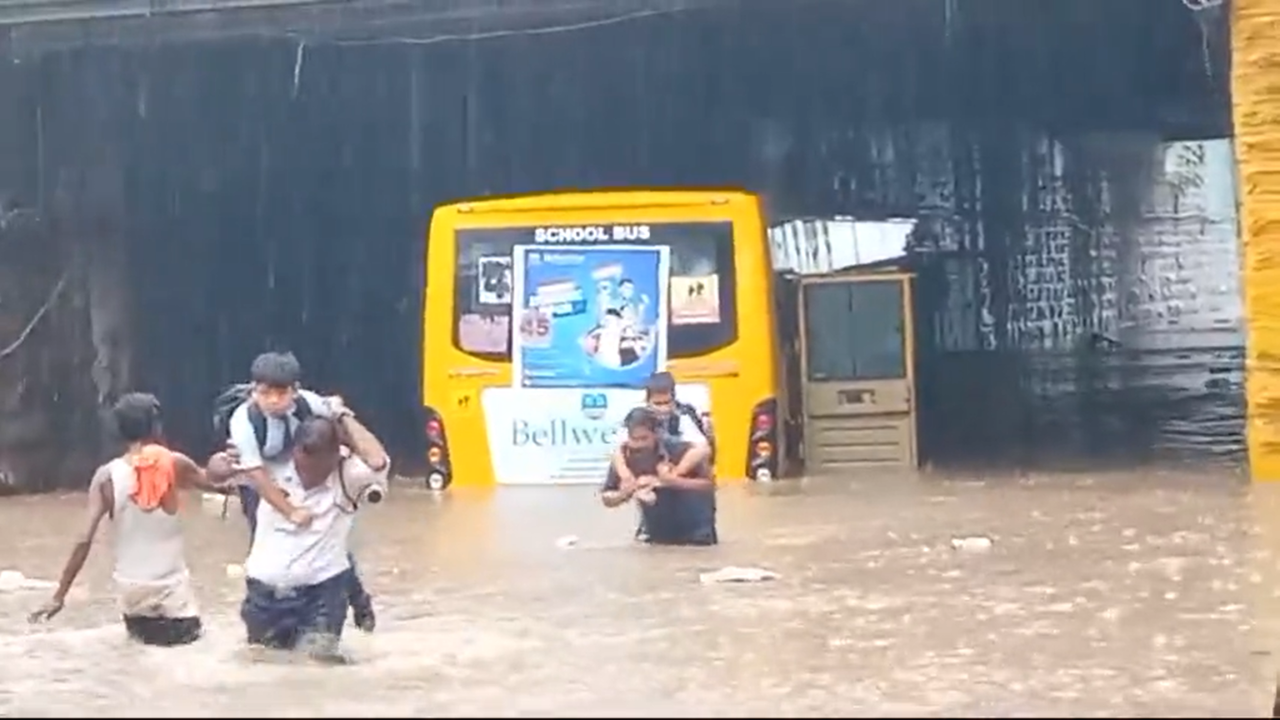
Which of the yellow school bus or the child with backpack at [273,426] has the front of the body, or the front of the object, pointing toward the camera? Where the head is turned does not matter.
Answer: the child with backpack

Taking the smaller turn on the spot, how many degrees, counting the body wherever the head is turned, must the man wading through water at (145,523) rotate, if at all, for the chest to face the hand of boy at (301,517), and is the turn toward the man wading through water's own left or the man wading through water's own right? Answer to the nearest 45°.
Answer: approximately 135° to the man wading through water's own right

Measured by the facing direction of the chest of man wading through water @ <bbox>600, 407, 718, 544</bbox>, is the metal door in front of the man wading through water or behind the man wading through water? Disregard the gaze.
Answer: behind

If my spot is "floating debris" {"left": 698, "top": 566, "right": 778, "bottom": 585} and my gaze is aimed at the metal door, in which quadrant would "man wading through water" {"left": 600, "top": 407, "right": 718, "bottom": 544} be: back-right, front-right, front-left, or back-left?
front-left

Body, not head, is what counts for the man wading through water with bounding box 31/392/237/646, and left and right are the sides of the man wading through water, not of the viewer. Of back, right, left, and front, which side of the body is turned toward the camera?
back

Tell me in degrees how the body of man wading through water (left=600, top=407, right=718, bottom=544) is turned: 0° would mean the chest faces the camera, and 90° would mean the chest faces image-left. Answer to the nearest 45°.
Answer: approximately 45°

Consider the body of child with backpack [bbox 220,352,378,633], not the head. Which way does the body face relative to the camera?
toward the camera

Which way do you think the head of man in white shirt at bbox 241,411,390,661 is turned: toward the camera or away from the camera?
toward the camera

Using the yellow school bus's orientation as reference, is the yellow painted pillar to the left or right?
on its right

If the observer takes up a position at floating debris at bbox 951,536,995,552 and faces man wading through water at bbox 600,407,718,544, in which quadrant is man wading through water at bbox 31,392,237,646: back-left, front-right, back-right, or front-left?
front-left

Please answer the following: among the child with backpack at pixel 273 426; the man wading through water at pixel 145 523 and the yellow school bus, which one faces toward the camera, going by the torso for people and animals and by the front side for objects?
the child with backpack

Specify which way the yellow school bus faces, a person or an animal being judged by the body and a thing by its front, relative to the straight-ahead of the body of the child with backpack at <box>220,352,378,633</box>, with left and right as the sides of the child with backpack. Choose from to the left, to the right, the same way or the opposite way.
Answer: the opposite way

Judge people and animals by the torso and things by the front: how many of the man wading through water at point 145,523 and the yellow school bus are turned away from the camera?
2

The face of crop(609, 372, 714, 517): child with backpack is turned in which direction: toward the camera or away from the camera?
toward the camera

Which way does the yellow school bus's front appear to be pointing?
away from the camera

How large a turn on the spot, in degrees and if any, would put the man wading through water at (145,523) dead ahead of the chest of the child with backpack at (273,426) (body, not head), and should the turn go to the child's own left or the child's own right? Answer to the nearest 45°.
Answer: approximately 135° to the child's own right
